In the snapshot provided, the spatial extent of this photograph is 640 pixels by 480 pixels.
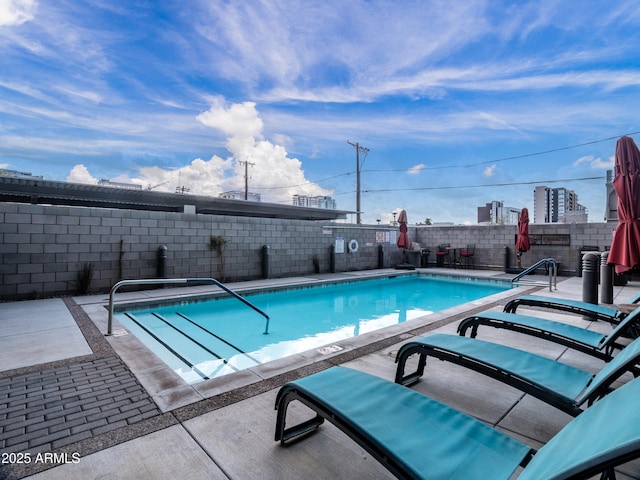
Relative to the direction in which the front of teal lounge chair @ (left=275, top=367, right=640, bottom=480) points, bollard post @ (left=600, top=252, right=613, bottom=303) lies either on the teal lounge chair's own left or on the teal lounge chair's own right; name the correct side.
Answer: on the teal lounge chair's own right

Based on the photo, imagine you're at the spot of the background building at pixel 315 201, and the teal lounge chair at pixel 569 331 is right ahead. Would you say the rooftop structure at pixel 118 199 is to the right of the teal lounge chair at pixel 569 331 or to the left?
right

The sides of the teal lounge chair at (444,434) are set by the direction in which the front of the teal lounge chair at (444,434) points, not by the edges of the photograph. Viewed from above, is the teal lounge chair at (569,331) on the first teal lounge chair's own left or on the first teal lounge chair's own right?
on the first teal lounge chair's own right

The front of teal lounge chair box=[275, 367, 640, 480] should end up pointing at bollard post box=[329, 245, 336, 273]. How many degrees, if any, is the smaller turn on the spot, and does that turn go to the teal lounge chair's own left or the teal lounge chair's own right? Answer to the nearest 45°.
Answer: approximately 45° to the teal lounge chair's own right

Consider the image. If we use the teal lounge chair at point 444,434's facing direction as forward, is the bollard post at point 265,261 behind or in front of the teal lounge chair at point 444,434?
in front

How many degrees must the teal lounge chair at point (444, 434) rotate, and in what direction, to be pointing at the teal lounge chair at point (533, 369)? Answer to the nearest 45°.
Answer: approximately 90° to its right

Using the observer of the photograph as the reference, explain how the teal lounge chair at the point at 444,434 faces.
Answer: facing away from the viewer and to the left of the viewer

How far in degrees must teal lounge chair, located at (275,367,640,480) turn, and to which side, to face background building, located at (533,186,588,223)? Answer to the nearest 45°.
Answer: approximately 45° to its right

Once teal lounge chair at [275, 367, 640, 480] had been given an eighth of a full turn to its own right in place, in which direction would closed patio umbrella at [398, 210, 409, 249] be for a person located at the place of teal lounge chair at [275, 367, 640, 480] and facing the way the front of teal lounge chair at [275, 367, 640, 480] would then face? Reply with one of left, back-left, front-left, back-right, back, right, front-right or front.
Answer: front
